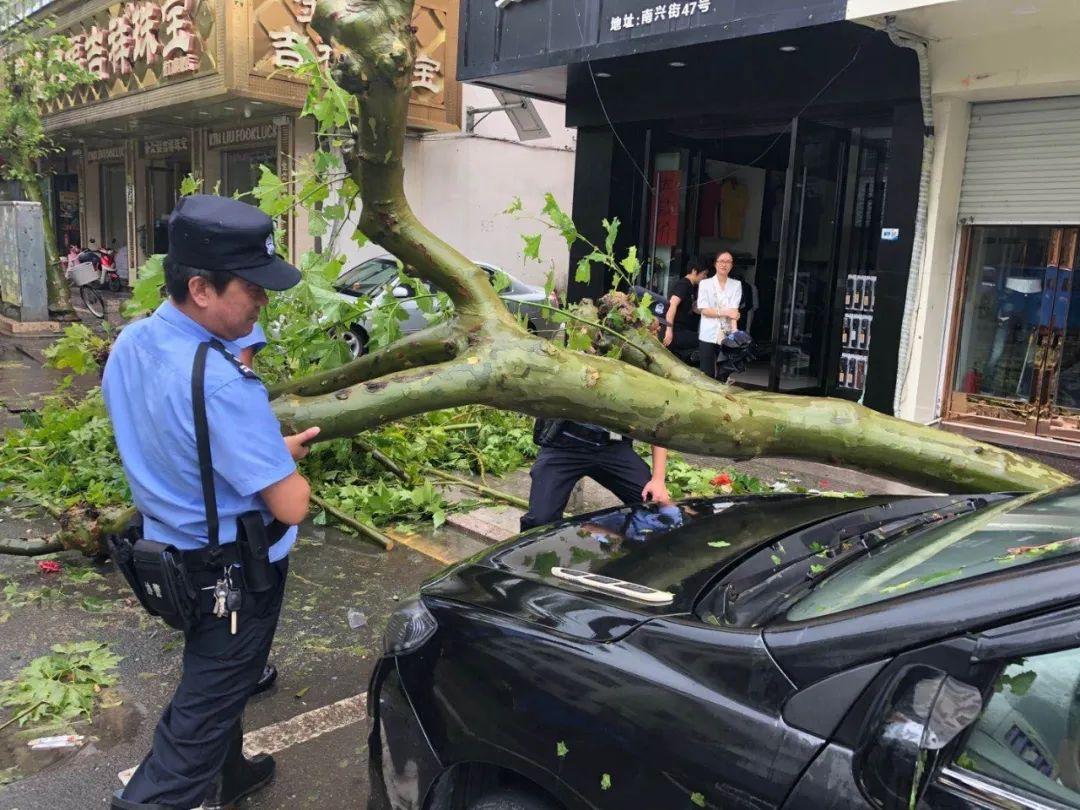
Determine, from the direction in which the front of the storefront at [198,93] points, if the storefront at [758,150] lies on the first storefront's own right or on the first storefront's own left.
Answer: on the first storefront's own left

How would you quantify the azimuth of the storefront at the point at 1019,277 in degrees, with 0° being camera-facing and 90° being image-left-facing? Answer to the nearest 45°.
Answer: approximately 45°

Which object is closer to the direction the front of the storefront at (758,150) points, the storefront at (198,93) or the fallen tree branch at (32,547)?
the fallen tree branch

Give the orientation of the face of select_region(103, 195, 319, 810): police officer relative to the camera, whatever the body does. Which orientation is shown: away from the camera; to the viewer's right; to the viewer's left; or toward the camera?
to the viewer's right

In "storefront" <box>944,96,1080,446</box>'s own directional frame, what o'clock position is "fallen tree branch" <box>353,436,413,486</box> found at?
The fallen tree branch is roughly at 12 o'clock from the storefront.

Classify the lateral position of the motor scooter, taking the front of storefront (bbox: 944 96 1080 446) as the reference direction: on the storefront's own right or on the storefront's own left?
on the storefront's own right

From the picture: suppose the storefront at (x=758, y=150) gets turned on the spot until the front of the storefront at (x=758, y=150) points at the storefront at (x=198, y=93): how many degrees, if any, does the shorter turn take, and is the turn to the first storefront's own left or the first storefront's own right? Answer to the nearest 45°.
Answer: approximately 90° to the first storefront's own right

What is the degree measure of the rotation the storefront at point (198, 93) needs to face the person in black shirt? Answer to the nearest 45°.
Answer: approximately 90° to its left

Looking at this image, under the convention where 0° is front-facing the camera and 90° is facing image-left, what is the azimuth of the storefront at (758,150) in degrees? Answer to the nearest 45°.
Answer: approximately 45°
